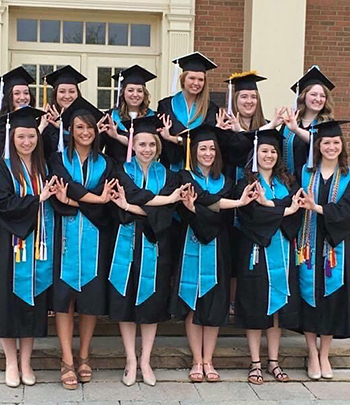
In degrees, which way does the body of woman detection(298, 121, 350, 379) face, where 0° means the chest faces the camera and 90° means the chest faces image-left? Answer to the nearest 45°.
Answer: approximately 0°

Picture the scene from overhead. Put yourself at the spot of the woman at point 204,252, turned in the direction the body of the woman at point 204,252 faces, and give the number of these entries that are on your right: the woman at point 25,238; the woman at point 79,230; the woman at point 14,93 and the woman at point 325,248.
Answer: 3

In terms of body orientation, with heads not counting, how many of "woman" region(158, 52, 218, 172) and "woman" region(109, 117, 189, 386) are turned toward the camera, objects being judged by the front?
2

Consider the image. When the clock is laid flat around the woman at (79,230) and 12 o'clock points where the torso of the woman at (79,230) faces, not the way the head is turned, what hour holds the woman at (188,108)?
the woman at (188,108) is roughly at 8 o'clock from the woman at (79,230).

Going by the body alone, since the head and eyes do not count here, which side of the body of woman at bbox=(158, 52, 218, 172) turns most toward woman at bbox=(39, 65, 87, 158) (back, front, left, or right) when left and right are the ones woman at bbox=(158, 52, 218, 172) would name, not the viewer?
right
